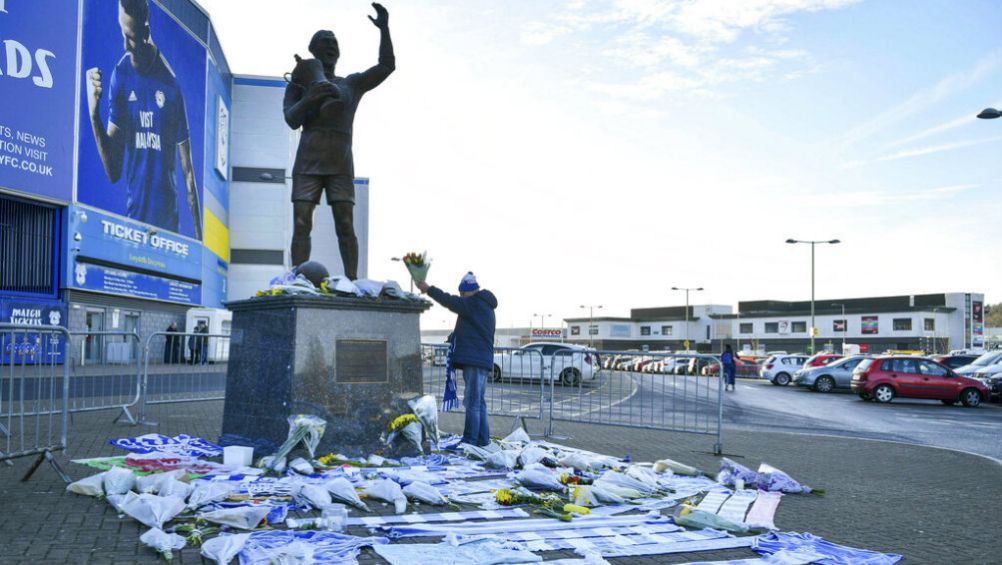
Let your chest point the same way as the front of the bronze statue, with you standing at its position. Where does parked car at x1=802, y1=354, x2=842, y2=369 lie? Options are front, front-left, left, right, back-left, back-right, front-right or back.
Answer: back-left

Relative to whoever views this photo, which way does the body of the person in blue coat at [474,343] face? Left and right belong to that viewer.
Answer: facing away from the viewer and to the left of the viewer

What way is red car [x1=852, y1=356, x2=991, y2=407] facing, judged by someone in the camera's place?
facing to the right of the viewer

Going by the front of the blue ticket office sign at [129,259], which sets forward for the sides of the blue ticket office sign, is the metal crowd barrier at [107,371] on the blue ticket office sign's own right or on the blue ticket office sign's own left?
on the blue ticket office sign's own right
